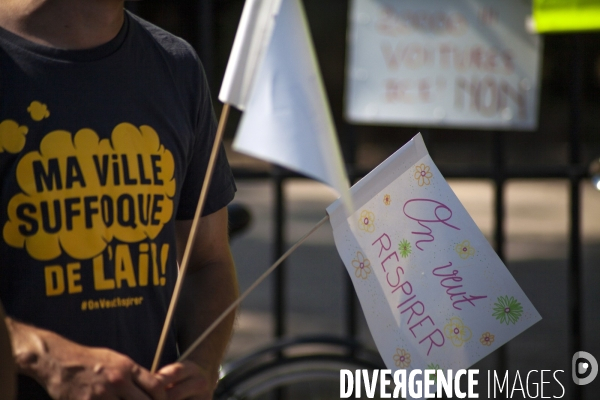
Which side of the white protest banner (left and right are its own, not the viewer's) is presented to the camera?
front
